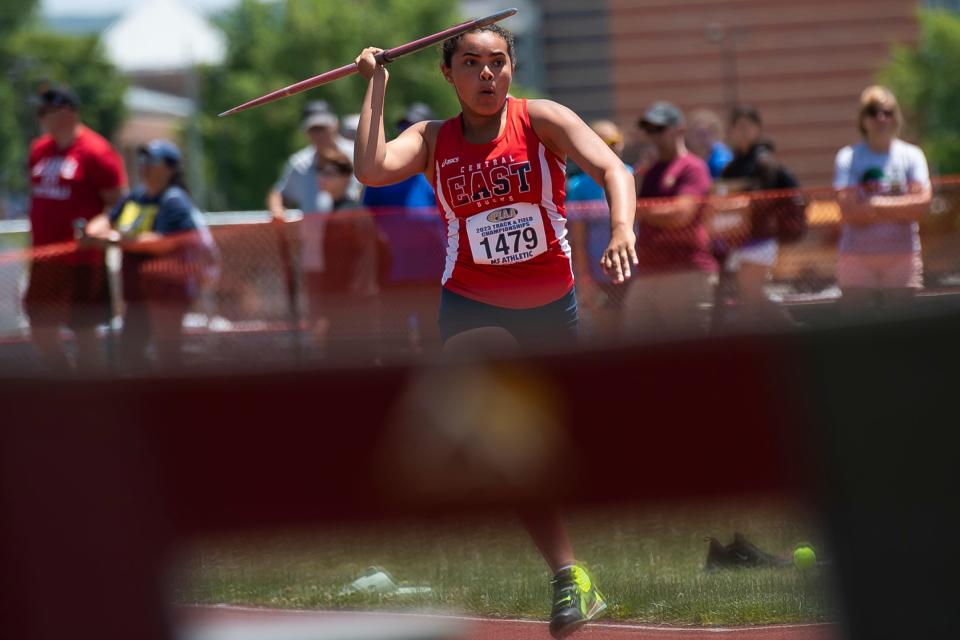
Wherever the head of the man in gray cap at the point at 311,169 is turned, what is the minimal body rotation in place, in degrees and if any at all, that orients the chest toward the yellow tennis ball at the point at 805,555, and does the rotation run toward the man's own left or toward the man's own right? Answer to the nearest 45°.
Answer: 0° — they already face it

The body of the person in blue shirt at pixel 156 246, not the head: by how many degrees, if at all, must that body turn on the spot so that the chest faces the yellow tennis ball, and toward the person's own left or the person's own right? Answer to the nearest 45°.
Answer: approximately 45° to the person's own left

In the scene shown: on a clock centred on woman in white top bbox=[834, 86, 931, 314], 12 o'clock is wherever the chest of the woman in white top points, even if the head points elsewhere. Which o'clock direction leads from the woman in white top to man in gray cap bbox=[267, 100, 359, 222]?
The man in gray cap is roughly at 3 o'clock from the woman in white top.

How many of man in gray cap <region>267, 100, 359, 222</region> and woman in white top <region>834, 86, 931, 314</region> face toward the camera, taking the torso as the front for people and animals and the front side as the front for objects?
2

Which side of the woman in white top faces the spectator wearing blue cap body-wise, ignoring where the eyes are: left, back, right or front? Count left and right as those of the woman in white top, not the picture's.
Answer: right

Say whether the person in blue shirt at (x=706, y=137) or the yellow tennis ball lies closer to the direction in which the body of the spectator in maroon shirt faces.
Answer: the yellow tennis ball
